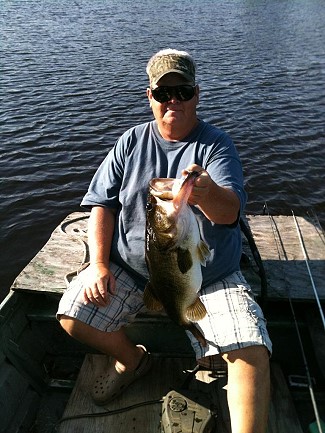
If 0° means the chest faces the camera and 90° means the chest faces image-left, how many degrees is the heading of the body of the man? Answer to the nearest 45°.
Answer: approximately 0°
